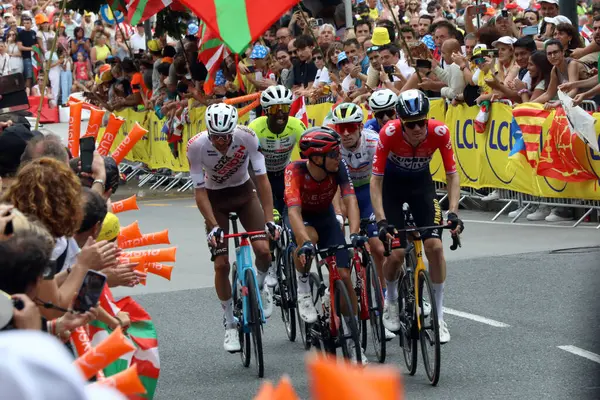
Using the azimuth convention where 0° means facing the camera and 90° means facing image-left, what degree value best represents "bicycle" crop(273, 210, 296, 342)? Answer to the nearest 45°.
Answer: approximately 0°

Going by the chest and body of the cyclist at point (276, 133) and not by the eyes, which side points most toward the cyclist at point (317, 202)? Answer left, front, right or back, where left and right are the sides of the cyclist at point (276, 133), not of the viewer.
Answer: front

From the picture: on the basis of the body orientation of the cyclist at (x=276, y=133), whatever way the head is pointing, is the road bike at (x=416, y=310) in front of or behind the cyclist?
in front

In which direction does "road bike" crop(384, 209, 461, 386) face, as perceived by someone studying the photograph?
facing the viewer

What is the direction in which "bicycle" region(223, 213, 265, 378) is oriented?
toward the camera

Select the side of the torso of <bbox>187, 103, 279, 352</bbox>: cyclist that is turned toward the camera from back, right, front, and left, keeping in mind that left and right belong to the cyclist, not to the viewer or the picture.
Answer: front

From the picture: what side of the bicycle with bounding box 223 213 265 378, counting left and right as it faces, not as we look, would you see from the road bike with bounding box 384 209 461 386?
left

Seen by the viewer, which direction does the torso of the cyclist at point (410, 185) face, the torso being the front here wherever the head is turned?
toward the camera

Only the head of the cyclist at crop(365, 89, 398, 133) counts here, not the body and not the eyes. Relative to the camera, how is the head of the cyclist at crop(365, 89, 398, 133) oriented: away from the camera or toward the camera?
toward the camera

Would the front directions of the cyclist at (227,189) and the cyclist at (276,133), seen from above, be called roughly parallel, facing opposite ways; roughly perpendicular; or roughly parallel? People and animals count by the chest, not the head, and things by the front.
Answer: roughly parallel

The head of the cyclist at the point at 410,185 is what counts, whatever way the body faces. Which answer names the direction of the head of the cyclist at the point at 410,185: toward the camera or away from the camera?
toward the camera
